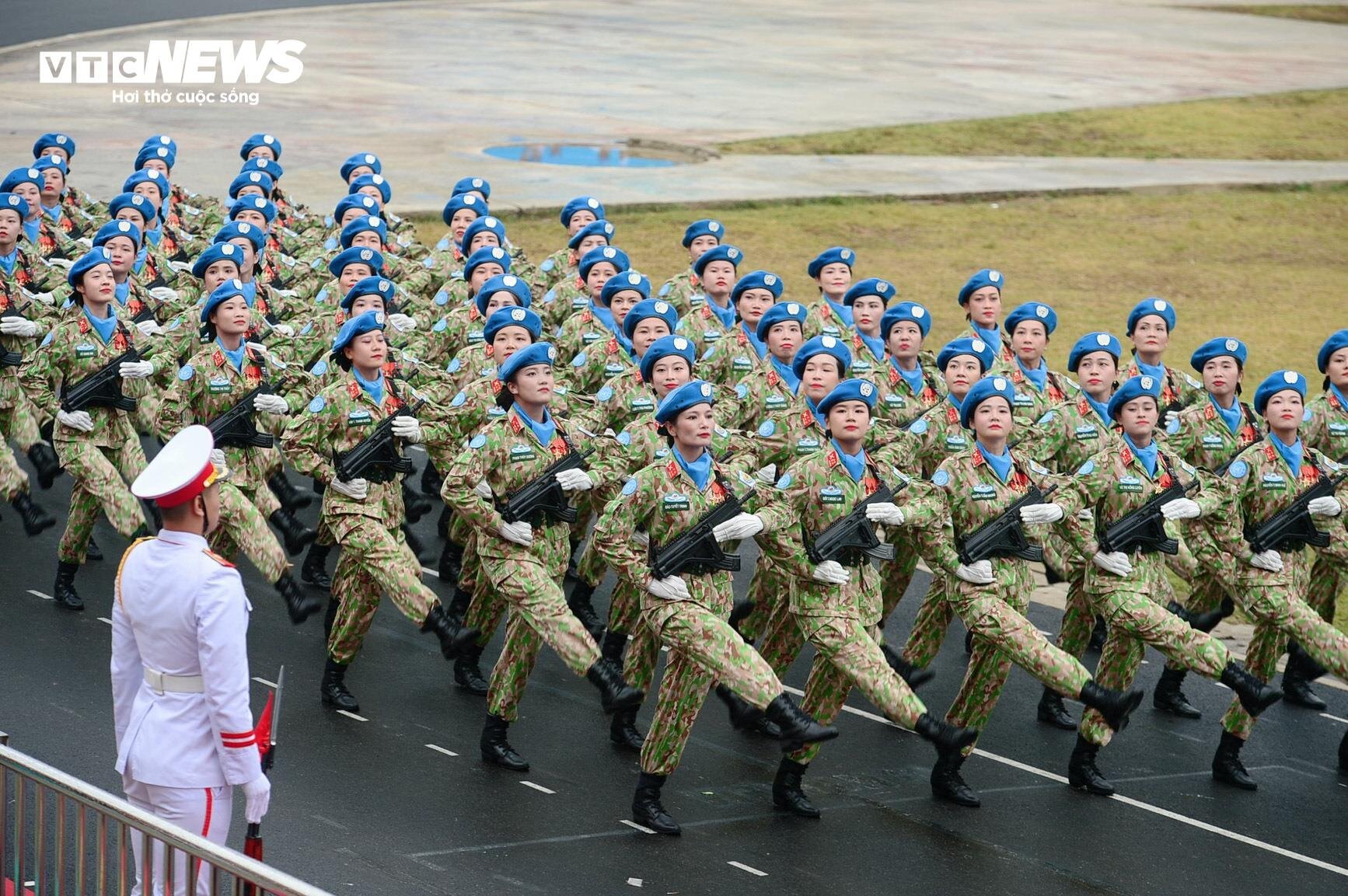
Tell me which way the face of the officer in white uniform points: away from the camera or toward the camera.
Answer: away from the camera

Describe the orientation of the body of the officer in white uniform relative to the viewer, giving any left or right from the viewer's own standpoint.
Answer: facing away from the viewer and to the right of the viewer
